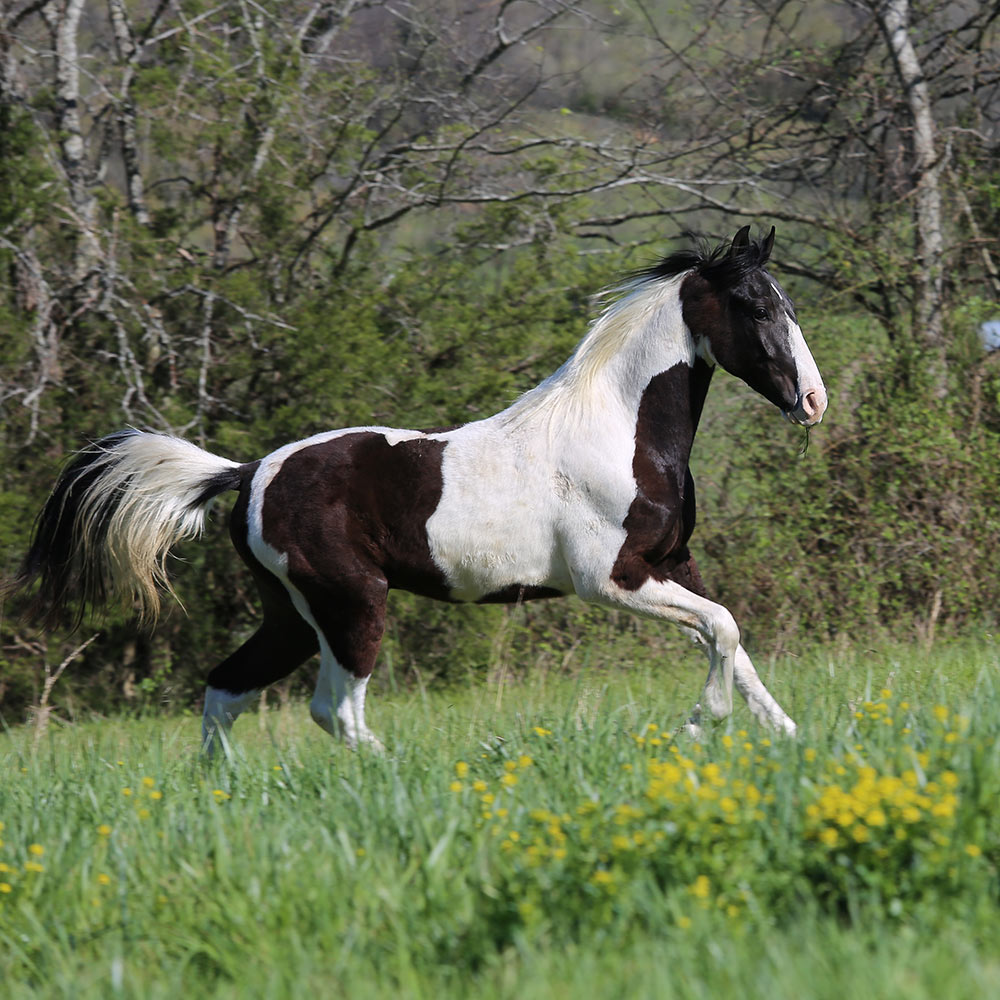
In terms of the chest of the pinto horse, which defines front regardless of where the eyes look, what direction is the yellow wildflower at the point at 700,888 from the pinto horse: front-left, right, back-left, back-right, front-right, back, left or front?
right

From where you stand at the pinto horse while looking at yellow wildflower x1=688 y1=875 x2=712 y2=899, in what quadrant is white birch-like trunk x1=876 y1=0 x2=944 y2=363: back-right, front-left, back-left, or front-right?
back-left

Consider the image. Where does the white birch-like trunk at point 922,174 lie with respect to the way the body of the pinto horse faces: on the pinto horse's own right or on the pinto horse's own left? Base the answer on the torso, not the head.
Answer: on the pinto horse's own left

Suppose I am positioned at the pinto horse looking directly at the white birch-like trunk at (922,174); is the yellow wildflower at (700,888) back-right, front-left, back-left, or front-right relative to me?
back-right

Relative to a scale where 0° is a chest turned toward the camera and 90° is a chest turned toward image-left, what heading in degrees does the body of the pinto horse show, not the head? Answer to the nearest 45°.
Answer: approximately 270°
